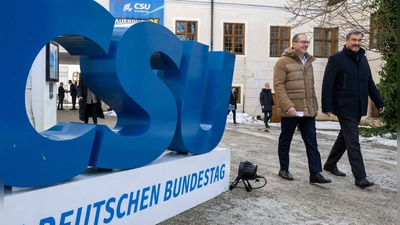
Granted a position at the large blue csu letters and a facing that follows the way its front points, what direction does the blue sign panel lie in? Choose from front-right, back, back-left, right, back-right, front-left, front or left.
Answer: back-left

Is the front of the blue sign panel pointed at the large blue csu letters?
yes

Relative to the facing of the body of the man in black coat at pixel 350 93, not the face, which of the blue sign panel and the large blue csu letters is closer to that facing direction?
the large blue csu letters

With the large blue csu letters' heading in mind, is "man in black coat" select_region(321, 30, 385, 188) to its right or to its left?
on its left

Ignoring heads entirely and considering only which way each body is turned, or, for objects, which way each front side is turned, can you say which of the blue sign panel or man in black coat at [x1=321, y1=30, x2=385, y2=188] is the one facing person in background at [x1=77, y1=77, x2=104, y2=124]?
the blue sign panel

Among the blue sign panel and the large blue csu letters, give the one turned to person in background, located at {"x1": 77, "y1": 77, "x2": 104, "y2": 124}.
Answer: the blue sign panel

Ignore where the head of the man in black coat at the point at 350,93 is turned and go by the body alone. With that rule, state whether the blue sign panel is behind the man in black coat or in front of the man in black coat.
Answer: behind

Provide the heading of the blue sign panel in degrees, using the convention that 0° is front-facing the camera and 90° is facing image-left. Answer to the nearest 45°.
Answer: approximately 0°

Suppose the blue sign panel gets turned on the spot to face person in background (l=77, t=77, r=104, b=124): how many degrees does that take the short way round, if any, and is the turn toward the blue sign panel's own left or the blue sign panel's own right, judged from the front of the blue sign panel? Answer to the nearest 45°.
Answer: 0° — it already faces them

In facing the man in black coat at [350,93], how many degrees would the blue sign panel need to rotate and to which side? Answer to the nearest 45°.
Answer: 0° — it already faces them
